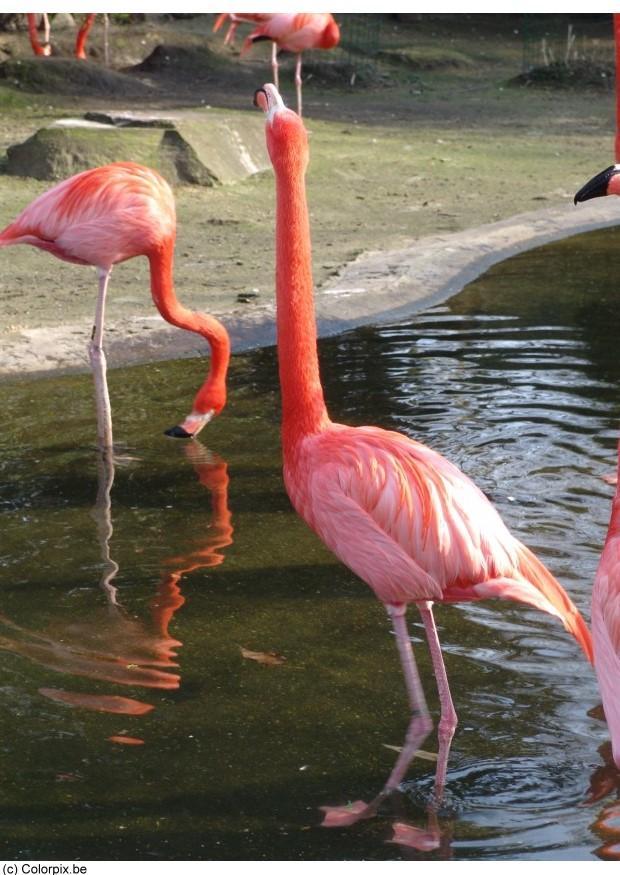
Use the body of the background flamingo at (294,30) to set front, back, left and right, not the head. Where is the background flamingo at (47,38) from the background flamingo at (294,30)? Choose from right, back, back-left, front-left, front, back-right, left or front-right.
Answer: back-left

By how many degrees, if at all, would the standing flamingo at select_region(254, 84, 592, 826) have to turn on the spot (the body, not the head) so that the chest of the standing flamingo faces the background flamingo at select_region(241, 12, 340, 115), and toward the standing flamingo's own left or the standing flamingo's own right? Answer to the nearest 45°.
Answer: approximately 90° to the standing flamingo's own right

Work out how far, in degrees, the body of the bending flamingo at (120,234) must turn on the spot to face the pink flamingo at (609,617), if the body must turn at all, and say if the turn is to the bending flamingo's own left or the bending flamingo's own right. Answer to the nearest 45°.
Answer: approximately 90° to the bending flamingo's own right

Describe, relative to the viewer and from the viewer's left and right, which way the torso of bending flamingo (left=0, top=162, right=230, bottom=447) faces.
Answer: facing to the right of the viewer

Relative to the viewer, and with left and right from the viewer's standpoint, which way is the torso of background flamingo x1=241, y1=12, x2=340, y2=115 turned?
facing to the right of the viewer

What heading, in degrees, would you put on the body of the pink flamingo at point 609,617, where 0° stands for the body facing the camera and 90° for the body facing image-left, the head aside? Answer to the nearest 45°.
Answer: approximately 90°

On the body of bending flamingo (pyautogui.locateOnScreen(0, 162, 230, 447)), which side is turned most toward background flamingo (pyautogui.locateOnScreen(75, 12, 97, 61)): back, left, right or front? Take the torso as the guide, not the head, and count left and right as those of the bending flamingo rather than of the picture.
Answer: left

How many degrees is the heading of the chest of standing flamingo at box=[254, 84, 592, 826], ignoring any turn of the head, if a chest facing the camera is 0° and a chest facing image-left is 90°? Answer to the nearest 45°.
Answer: approximately 90°
